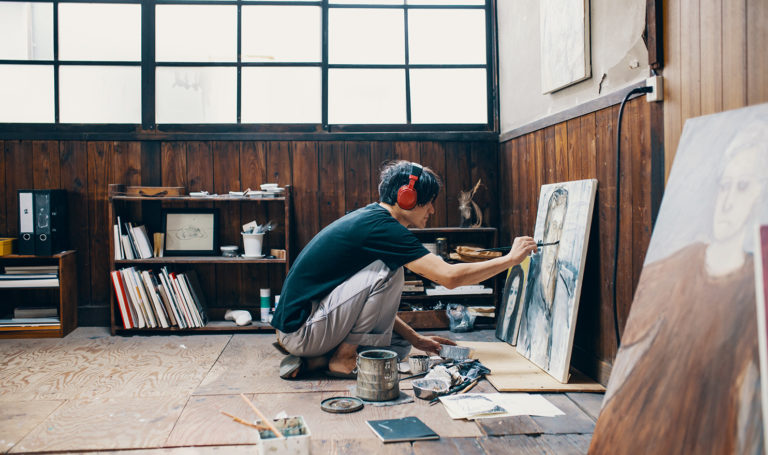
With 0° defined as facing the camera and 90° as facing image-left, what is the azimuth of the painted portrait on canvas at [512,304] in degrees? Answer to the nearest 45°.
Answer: approximately 45°

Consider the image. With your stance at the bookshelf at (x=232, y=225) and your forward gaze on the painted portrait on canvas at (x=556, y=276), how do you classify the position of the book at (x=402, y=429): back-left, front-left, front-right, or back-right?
front-right

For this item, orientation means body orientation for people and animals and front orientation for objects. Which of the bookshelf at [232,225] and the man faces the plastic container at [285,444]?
the bookshelf

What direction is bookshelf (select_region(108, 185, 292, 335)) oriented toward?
toward the camera

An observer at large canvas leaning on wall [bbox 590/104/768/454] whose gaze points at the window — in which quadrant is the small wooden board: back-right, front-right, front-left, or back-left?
front-right

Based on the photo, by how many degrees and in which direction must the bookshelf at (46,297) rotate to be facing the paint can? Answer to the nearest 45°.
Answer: approximately 45° to its left

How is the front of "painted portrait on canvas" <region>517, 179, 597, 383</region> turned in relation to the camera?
facing the viewer and to the left of the viewer

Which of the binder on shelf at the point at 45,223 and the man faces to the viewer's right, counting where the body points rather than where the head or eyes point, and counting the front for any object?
the man

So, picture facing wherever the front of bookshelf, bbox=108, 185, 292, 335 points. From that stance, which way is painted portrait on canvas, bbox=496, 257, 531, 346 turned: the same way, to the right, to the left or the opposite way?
to the right

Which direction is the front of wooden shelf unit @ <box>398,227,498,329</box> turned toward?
toward the camera

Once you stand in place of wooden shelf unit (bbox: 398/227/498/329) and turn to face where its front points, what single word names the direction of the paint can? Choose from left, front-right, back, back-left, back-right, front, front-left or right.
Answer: front

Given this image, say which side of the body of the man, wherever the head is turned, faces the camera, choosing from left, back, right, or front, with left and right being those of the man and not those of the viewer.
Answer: right

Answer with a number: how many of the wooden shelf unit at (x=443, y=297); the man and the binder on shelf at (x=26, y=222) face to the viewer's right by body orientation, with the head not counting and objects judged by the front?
1

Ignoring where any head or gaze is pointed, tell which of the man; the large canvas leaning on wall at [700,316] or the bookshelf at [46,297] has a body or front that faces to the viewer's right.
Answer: the man

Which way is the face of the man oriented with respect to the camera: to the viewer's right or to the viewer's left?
to the viewer's right
